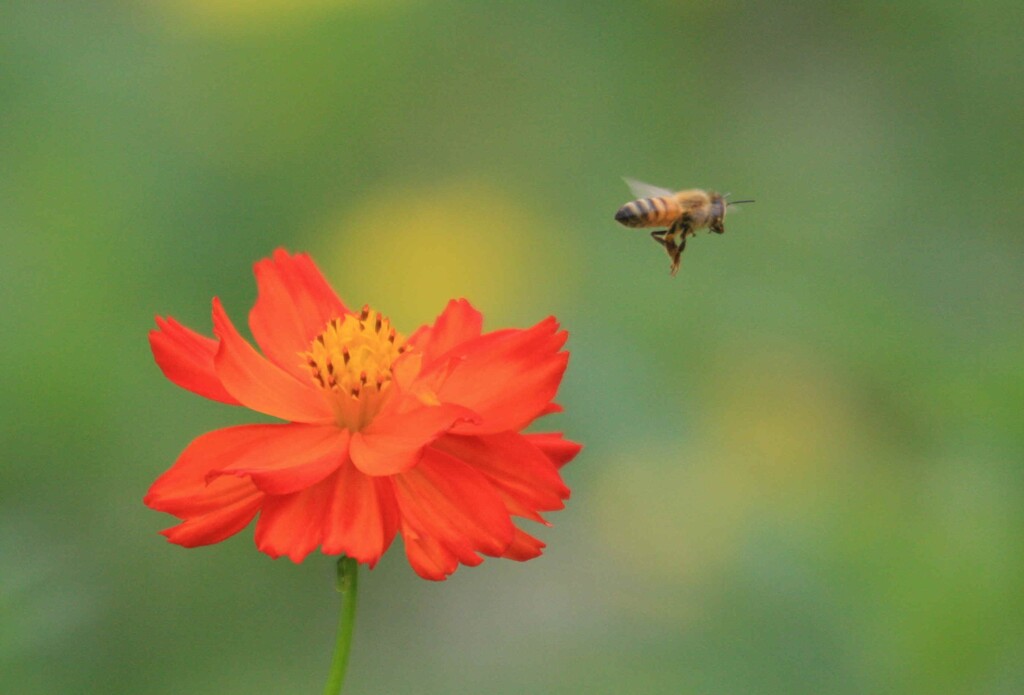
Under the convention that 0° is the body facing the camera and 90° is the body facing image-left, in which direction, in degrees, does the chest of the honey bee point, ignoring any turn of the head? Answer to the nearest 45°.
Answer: approximately 270°
